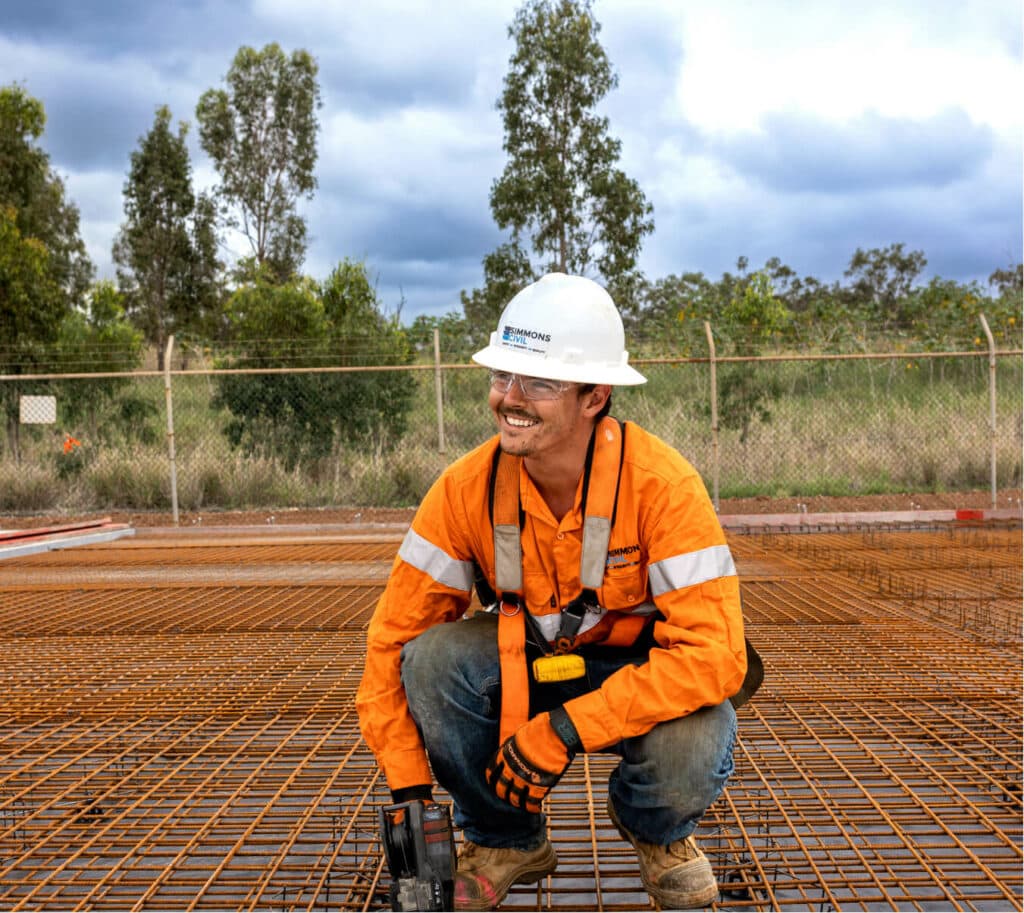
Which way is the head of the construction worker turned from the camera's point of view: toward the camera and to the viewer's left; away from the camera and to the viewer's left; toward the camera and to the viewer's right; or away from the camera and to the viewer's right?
toward the camera and to the viewer's left

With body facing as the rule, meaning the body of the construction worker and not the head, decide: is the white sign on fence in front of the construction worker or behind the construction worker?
behind

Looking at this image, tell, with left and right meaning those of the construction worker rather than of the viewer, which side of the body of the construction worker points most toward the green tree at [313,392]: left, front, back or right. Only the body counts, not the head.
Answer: back

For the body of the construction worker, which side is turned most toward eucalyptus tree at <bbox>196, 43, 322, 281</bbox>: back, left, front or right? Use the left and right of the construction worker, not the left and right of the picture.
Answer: back

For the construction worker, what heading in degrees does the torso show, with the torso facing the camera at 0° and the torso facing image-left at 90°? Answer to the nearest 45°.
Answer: approximately 0°

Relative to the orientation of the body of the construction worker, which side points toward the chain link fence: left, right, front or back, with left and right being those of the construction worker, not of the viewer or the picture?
back

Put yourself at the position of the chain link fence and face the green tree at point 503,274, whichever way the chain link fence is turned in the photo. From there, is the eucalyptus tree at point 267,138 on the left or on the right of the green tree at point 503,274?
left

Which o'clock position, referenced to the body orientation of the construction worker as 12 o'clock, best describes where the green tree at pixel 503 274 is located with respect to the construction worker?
The green tree is roughly at 6 o'clock from the construction worker.

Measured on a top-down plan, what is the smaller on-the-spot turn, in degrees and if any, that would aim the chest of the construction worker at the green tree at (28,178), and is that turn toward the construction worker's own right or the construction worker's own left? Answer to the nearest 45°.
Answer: approximately 135° to the construction worker's own right
